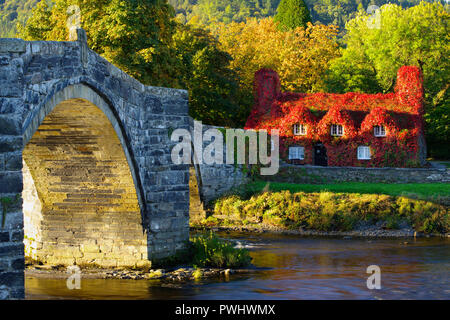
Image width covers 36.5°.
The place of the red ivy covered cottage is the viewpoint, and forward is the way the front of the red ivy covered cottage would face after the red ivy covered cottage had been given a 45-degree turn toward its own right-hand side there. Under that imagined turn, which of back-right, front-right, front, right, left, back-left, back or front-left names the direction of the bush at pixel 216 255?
front-left

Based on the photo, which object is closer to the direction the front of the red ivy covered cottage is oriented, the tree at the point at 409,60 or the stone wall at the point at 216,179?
the stone wall

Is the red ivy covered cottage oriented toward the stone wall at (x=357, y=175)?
yes

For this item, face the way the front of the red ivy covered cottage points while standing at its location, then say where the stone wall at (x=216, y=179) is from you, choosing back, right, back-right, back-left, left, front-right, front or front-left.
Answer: front-right

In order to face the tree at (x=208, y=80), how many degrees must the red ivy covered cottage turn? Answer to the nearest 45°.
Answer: approximately 90° to its right

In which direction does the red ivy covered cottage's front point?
toward the camera
